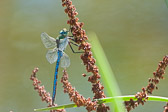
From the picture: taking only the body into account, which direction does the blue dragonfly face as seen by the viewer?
to the viewer's right
